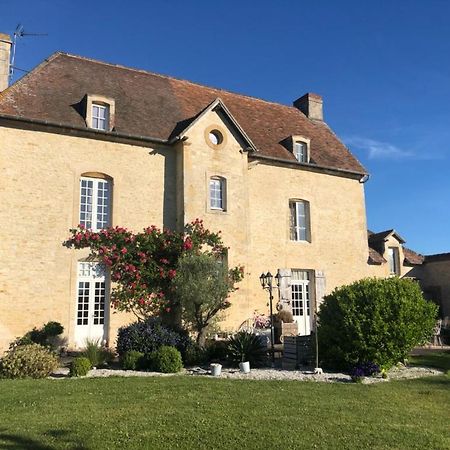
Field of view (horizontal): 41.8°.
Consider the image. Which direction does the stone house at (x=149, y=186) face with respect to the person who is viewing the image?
facing the viewer and to the right of the viewer

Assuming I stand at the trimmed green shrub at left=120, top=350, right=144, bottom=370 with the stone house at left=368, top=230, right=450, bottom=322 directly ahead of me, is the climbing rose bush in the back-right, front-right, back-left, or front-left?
front-left

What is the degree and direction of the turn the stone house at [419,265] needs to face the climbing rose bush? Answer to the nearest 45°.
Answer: approximately 90° to its right

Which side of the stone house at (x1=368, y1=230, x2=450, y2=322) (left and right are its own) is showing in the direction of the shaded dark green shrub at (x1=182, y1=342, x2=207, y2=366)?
right

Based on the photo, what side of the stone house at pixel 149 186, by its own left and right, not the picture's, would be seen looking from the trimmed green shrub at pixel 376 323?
front

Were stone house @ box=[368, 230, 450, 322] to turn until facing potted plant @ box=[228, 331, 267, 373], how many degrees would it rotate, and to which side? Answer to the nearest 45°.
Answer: approximately 45° to its right

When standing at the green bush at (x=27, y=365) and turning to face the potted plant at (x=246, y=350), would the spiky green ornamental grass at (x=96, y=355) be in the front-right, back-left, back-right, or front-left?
front-left

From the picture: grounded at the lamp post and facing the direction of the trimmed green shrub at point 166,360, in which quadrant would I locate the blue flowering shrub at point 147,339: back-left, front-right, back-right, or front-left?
front-right

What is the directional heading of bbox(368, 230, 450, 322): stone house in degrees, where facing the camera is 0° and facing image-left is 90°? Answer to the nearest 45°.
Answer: approximately 315°
